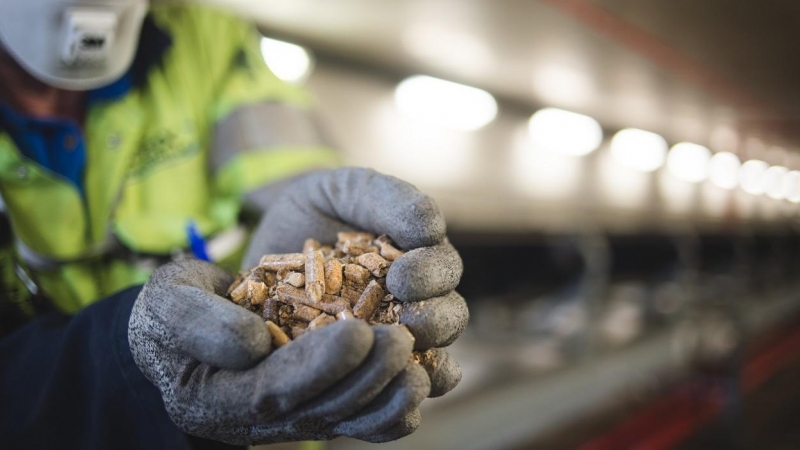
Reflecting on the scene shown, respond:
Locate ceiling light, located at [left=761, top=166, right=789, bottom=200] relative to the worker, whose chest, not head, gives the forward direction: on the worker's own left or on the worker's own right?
on the worker's own left

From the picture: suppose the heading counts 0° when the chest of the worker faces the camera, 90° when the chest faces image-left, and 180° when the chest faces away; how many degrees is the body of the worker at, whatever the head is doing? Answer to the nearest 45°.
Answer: approximately 315°

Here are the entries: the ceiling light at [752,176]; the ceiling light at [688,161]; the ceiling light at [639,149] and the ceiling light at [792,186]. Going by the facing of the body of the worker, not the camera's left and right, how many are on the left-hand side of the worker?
4

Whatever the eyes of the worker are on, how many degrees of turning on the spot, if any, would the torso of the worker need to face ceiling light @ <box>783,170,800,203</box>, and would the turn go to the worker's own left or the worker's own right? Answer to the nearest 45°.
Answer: approximately 90° to the worker's own left

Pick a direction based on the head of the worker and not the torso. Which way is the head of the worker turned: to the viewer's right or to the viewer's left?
to the viewer's right

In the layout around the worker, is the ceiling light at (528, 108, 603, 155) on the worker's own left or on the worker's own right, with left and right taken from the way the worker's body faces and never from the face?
on the worker's own left

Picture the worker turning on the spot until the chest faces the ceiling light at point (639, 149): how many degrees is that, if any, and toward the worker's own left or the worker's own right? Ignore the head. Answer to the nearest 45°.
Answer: approximately 90° to the worker's own left

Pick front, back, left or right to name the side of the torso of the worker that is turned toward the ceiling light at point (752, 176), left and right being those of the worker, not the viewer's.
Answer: left

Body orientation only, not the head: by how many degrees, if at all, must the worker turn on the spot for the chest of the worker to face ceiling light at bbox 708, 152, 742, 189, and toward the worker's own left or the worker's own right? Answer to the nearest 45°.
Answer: approximately 90° to the worker's own left

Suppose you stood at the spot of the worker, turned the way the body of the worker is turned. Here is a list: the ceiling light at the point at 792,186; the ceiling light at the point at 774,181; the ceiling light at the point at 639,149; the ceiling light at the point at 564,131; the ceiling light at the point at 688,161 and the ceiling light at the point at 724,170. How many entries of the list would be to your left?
6

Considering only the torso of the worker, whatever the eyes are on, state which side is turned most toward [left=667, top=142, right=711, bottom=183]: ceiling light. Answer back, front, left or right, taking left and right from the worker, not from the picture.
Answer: left
